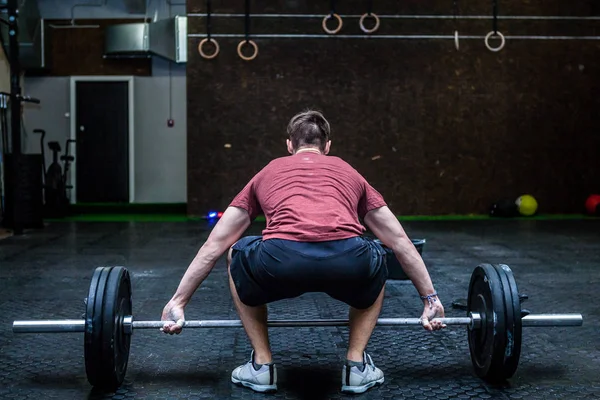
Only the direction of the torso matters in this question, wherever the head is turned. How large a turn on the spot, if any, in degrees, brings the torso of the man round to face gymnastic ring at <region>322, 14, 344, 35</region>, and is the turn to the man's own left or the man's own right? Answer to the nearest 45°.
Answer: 0° — they already face it

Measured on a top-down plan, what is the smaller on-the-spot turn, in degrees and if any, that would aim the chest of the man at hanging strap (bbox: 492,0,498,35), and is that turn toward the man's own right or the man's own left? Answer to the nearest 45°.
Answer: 0° — they already face it

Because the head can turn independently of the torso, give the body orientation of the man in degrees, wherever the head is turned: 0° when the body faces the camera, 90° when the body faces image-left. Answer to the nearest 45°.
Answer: approximately 180°

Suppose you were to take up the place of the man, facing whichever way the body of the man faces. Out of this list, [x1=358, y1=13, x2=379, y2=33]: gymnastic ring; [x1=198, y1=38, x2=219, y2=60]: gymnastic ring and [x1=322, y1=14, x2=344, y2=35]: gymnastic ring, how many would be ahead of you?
3

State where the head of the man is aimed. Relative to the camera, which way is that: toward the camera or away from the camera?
away from the camera

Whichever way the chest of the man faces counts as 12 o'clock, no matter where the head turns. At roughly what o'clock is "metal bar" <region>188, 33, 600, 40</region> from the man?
The metal bar is roughly at 12 o'clock from the man.
